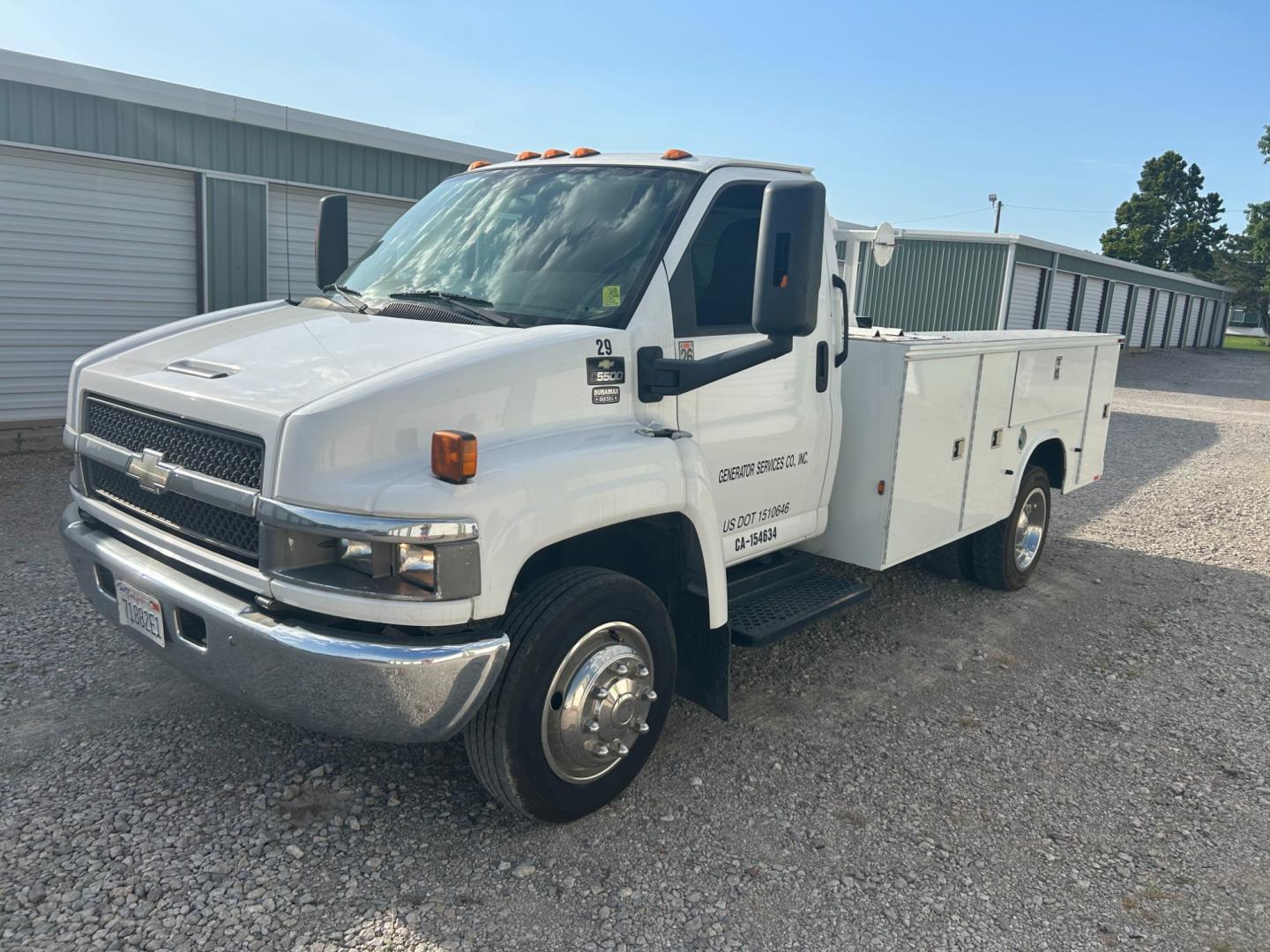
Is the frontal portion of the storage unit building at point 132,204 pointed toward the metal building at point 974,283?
no

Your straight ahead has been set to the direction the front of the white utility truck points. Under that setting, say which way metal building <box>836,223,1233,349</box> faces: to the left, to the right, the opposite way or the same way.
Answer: to the left

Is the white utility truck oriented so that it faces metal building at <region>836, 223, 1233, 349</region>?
no

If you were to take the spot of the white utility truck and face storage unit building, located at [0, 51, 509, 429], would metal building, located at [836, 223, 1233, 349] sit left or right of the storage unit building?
right

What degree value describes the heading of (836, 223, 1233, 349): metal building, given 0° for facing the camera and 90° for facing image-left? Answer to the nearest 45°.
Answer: approximately 315°

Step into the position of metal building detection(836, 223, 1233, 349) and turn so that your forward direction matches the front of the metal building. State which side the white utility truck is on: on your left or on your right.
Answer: on your right

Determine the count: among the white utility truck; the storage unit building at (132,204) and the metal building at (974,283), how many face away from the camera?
0

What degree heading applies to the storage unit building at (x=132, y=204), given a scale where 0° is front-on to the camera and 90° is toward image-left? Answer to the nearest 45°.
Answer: approximately 315°

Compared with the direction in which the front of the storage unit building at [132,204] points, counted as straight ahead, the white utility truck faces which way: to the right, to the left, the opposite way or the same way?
to the right

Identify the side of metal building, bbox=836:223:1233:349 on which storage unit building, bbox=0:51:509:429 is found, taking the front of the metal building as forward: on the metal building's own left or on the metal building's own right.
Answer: on the metal building's own right

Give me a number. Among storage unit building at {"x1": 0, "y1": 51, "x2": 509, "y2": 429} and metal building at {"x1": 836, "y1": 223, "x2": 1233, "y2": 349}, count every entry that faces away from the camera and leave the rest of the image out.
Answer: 0

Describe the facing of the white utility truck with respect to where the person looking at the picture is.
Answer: facing the viewer and to the left of the viewer

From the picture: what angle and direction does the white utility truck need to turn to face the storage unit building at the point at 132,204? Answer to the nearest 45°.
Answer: approximately 90° to its right

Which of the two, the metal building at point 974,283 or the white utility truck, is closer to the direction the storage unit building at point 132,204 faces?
the white utility truck

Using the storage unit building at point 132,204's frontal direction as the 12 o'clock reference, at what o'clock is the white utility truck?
The white utility truck is roughly at 1 o'clock from the storage unit building.
